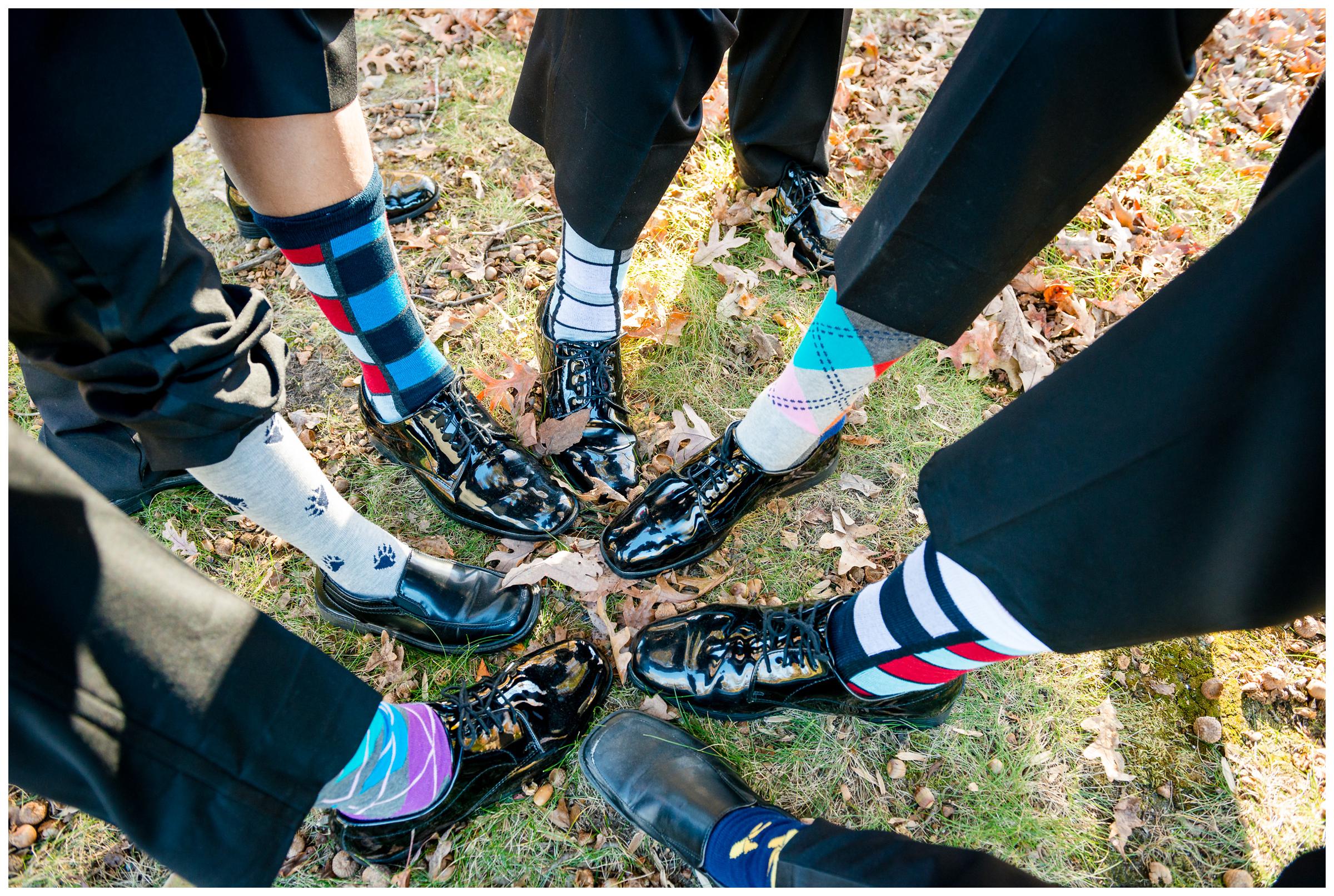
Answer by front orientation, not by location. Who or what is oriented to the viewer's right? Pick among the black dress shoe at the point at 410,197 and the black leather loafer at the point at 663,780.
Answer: the black dress shoe

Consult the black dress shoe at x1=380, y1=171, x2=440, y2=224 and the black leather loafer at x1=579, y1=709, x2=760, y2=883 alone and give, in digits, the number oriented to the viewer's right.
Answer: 1

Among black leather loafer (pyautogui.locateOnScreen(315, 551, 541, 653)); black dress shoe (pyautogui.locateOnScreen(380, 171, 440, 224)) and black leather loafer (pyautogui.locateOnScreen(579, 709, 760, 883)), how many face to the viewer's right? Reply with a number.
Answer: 2

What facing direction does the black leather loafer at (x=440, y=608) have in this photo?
to the viewer's right

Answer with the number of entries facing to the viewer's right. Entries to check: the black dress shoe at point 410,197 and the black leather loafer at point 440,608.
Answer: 2

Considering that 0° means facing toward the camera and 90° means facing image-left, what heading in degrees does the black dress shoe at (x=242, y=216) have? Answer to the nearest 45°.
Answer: approximately 315°

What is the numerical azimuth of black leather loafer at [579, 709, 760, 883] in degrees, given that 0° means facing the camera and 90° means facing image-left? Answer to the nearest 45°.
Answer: approximately 135°

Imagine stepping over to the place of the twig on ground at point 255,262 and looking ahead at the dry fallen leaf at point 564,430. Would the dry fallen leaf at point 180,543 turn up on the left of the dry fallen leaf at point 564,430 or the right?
right

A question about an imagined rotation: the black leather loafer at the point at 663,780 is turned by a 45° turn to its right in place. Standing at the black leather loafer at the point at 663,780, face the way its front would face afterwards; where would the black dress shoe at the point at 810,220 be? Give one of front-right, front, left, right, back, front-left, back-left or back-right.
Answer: front

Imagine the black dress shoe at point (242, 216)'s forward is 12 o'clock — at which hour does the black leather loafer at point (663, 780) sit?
The black leather loafer is roughly at 1 o'clock from the black dress shoe.

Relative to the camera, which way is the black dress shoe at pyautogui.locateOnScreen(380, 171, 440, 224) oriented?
to the viewer's right

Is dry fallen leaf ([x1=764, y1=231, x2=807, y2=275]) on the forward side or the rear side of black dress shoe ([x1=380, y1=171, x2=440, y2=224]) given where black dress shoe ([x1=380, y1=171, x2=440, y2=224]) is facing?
on the forward side
